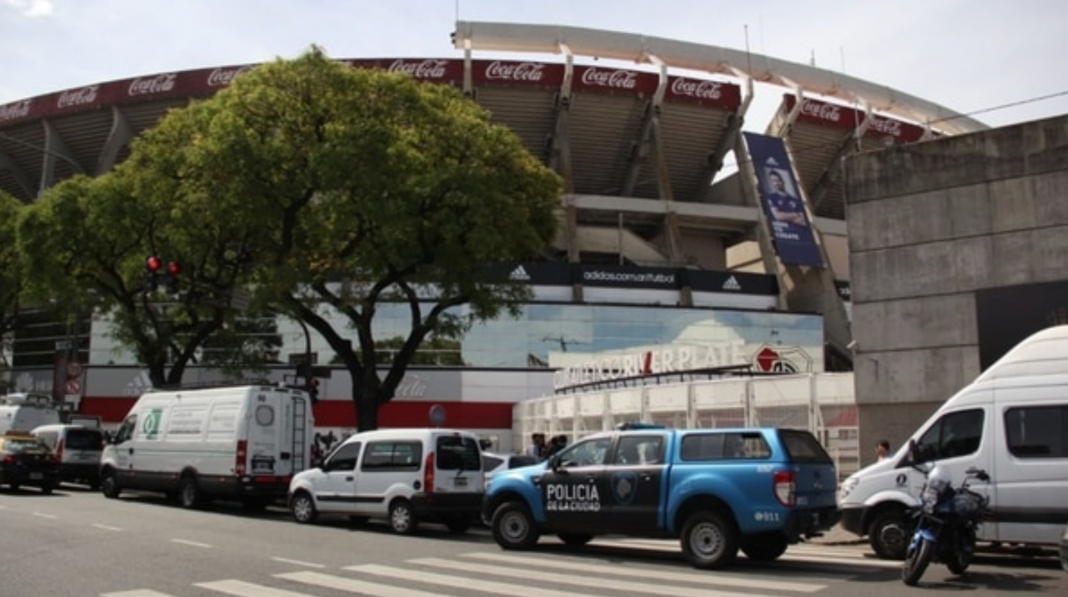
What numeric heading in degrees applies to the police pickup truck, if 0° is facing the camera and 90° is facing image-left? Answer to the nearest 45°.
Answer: approximately 135°

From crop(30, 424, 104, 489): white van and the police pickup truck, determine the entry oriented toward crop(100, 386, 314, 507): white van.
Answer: the police pickup truck

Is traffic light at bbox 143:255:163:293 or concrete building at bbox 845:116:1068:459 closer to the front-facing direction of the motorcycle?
the traffic light

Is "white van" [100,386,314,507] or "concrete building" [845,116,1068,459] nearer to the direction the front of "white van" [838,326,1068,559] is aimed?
the white van

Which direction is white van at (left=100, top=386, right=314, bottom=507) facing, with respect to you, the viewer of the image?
facing away from the viewer and to the left of the viewer

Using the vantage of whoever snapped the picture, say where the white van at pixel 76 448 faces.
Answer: facing away from the viewer and to the left of the viewer

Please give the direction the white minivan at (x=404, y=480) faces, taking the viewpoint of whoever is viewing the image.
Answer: facing away from the viewer and to the left of the viewer

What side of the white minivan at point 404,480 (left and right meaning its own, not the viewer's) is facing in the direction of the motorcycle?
back

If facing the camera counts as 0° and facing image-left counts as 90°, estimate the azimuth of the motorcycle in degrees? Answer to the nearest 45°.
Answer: approximately 45°

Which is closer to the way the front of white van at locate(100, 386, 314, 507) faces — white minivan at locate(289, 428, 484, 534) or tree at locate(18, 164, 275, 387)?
the tree

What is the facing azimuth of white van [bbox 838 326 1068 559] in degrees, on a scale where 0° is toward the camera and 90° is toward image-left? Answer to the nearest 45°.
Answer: approximately 90°
